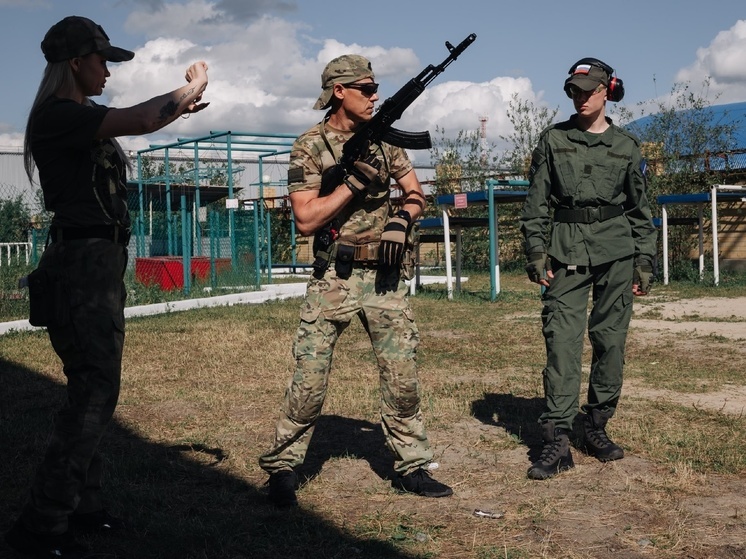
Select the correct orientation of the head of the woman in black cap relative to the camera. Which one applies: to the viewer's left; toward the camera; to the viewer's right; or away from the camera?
to the viewer's right

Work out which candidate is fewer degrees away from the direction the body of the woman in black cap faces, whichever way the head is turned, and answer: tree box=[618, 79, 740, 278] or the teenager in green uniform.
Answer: the teenager in green uniform

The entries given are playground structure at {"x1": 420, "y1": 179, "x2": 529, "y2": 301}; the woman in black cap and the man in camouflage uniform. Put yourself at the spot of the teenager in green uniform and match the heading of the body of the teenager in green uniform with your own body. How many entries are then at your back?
1

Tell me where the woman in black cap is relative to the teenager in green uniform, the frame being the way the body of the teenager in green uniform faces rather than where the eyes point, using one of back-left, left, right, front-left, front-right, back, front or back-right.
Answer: front-right

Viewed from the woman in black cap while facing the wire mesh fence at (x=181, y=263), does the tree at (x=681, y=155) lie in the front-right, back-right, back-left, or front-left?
front-right

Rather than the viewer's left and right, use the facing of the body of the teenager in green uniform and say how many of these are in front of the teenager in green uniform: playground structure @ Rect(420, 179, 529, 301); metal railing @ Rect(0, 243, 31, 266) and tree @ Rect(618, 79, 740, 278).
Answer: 0

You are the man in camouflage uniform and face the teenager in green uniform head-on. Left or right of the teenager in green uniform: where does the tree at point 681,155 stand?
left

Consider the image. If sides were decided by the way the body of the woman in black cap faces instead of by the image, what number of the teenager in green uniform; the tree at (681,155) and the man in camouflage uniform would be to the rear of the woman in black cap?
0

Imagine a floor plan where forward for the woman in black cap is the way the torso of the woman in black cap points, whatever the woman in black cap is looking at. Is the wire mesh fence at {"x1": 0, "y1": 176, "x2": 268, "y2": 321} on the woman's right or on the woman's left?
on the woman's left

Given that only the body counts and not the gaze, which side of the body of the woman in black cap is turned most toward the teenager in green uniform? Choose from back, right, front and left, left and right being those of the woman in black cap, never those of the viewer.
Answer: front

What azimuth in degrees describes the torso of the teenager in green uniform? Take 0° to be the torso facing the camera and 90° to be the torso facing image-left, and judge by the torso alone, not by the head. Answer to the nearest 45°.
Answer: approximately 0°

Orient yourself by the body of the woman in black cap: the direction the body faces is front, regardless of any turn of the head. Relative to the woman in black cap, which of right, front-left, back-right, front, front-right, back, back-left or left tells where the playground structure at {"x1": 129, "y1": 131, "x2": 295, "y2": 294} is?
left

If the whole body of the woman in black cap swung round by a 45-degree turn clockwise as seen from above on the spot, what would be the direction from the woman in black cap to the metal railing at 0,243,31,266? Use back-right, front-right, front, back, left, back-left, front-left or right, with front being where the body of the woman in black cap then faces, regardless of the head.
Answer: back-left

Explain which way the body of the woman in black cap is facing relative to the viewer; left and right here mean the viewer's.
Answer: facing to the right of the viewer

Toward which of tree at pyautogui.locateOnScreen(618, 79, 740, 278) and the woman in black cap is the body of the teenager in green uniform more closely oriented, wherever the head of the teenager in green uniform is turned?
the woman in black cap

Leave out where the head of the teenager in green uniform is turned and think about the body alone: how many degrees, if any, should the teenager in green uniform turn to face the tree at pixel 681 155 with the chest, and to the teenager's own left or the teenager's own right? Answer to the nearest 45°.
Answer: approximately 180°
